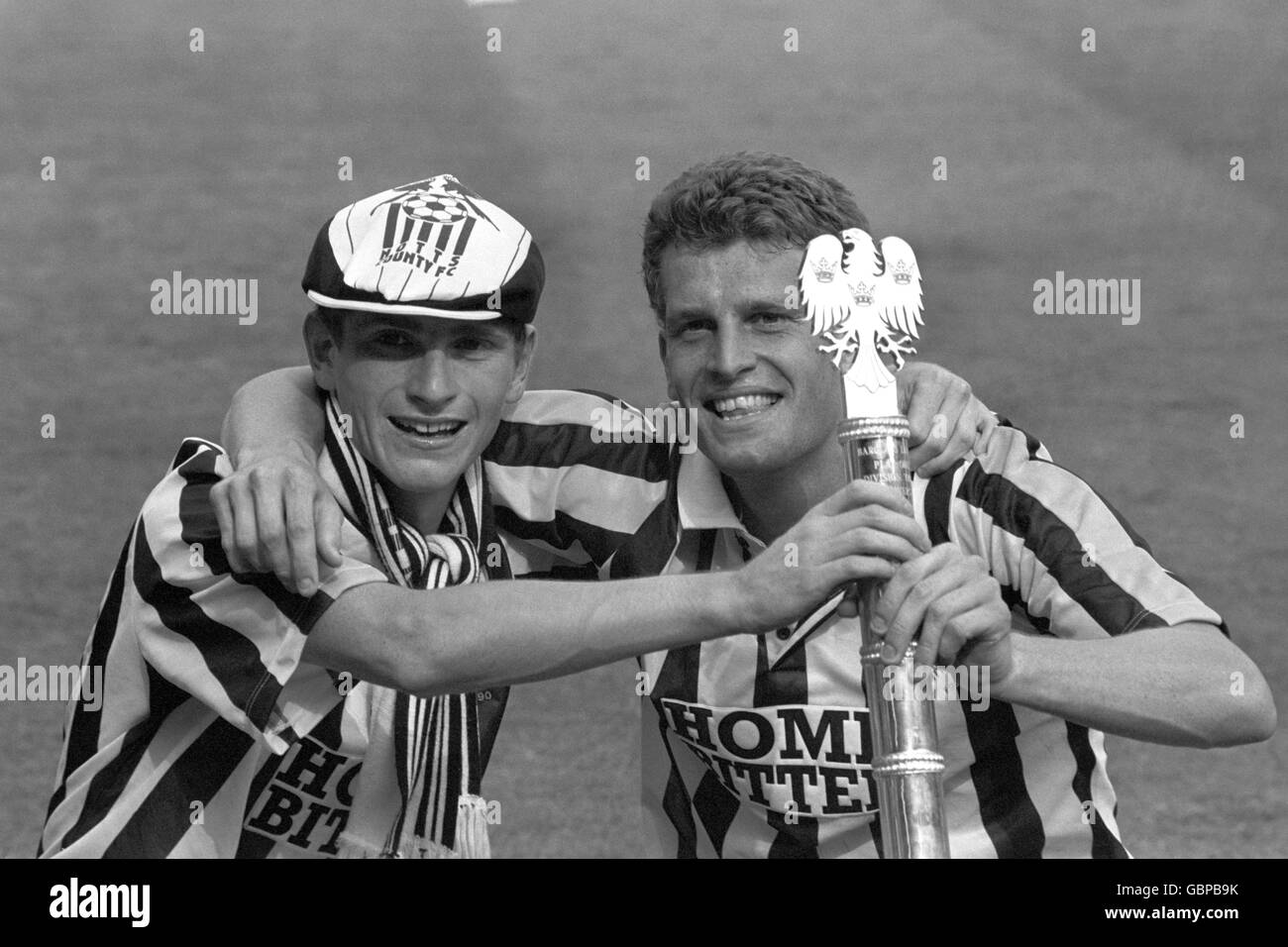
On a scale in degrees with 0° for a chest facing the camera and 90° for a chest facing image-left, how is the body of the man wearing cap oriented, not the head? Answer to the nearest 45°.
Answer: approximately 315°
